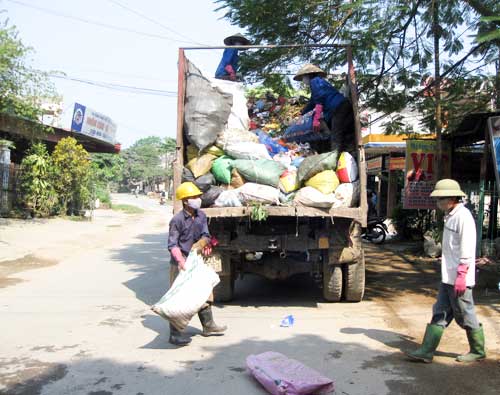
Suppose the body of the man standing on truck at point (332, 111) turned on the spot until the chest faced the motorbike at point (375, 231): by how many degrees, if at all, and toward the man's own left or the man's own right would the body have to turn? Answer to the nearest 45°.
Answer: approximately 90° to the man's own right

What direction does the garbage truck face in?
away from the camera

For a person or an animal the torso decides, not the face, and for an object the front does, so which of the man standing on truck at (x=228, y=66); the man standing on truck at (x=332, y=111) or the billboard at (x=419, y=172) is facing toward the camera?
the billboard

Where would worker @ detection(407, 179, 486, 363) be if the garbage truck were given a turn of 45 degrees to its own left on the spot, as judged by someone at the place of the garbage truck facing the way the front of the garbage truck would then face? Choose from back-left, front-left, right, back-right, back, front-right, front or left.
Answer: back

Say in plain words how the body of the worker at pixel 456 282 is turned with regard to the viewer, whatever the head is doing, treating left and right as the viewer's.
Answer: facing to the left of the viewer

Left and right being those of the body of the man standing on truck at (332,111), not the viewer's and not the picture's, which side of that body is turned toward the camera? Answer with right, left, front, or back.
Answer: left

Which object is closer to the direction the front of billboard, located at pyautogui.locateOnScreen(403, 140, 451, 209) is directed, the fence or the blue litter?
the blue litter

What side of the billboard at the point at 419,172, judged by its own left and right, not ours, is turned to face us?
front

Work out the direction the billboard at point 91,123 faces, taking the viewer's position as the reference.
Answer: facing the viewer and to the right of the viewer

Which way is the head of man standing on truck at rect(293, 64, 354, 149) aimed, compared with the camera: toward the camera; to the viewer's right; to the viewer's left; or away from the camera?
to the viewer's left

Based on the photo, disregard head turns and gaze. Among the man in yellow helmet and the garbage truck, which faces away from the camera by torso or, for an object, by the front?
the garbage truck
